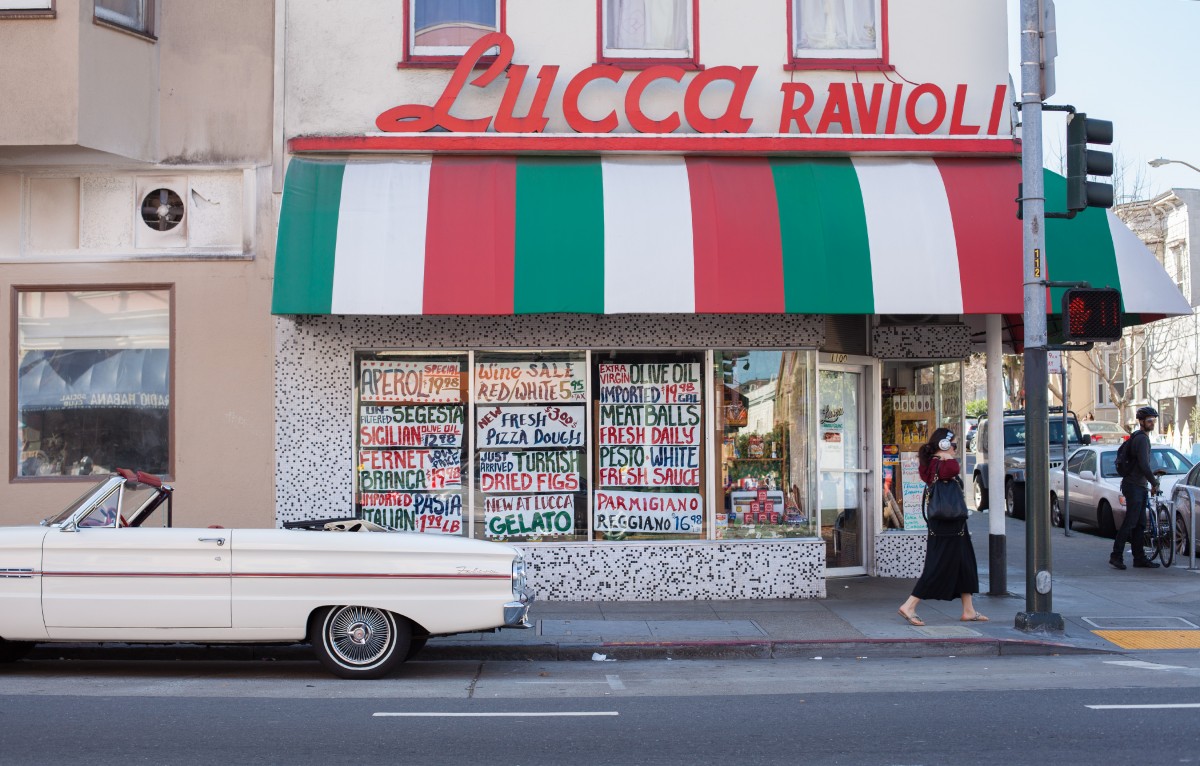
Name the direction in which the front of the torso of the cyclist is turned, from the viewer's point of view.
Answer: to the viewer's right

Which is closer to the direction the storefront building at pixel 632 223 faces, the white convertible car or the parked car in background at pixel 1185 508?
the white convertible car

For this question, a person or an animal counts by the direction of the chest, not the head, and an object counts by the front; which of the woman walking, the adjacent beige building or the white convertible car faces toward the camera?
the adjacent beige building

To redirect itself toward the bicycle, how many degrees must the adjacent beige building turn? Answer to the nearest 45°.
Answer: approximately 90° to its left

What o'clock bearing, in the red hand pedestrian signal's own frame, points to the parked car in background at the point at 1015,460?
The parked car in background is roughly at 6 o'clock from the red hand pedestrian signal.

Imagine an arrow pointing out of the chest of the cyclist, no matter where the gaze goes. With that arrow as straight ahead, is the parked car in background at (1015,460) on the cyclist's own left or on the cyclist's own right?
on the cyclist's own left

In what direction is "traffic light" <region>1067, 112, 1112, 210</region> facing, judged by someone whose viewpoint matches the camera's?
facing to the right of the viewer

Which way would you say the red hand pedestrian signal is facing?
toward the camera

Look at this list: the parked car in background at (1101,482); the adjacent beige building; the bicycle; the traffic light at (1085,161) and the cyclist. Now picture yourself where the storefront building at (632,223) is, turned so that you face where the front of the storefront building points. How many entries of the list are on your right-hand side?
1

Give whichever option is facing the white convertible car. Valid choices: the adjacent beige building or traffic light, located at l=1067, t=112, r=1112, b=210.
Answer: the adjacent beige building

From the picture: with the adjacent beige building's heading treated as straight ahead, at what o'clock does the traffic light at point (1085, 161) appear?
The traffic light is roughly at 10 o'clock from the adjacent beige building.

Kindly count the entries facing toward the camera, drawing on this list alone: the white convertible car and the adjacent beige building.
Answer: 1

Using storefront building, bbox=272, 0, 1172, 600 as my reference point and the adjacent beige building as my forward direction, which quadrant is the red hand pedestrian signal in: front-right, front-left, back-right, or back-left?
back-left
